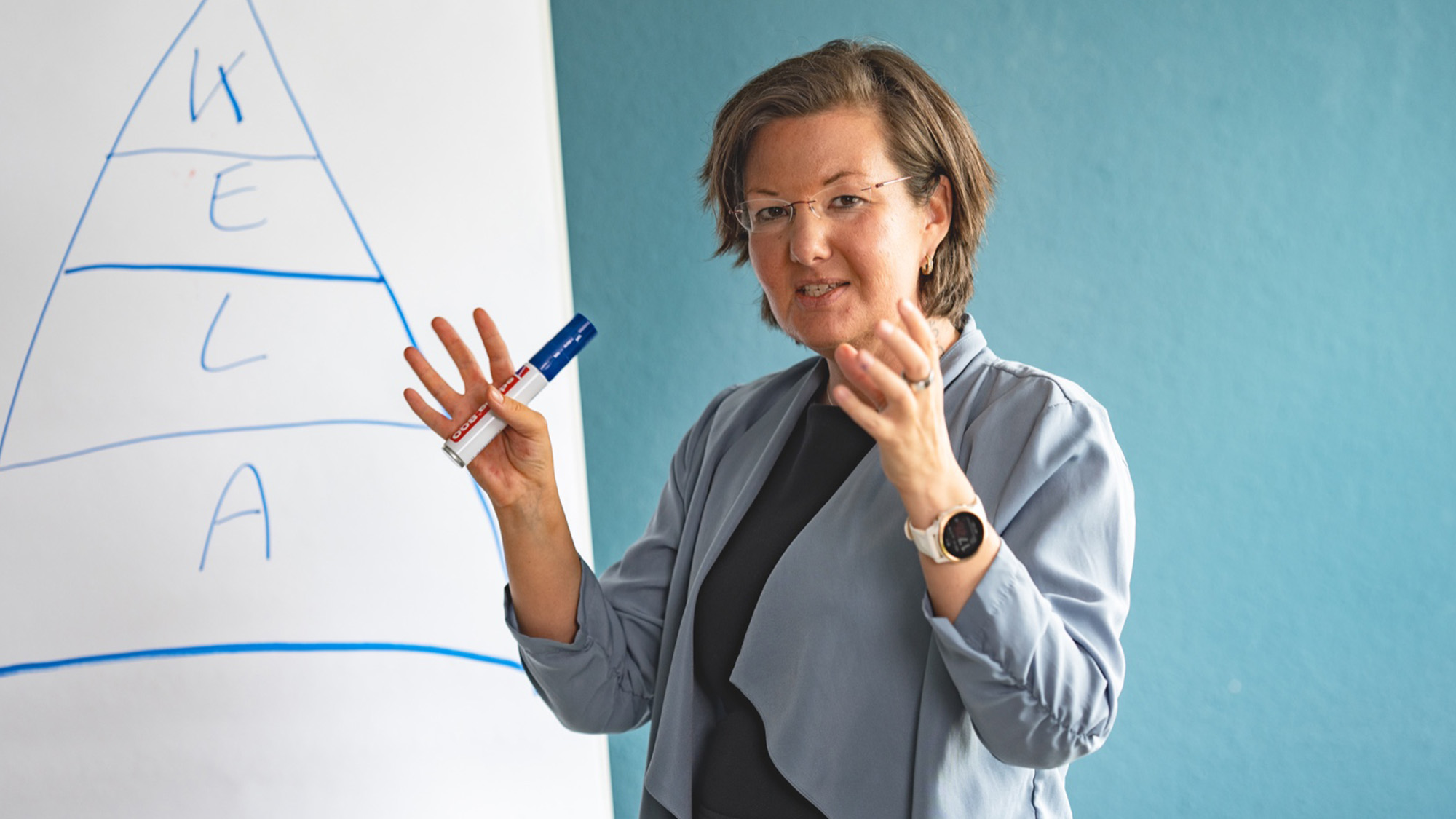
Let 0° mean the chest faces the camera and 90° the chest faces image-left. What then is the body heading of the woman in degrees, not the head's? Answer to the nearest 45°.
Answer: approximately 45°
